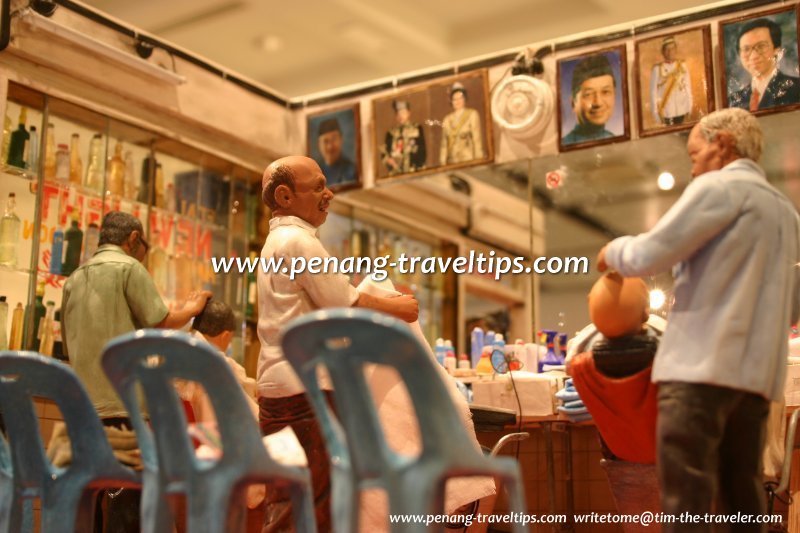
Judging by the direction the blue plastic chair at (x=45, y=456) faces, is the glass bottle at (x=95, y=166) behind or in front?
in front

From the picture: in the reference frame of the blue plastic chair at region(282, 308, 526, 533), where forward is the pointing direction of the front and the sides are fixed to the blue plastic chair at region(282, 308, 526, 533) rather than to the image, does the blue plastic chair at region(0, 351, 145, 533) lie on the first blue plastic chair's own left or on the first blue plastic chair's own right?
on the first blue plastic chair's own left

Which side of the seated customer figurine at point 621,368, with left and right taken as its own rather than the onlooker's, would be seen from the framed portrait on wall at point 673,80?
front

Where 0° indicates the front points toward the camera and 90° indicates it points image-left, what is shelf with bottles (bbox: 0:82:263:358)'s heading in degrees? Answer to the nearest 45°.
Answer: approximately 315°

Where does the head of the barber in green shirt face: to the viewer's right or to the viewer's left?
to the viewer's right

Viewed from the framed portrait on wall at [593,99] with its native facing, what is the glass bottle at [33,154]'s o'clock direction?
The glass bottle is roughly at 1 o'clock from the framed portrait on wall.

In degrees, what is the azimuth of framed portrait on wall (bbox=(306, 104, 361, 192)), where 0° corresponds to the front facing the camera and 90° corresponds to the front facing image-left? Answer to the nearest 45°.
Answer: approximately 45°

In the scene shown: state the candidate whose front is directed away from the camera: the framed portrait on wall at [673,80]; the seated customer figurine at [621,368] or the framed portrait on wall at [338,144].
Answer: the seated customer figurine

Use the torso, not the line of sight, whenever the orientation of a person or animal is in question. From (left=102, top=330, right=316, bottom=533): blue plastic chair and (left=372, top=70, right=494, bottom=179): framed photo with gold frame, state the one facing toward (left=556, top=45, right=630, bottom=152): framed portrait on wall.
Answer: the blue plastic chair

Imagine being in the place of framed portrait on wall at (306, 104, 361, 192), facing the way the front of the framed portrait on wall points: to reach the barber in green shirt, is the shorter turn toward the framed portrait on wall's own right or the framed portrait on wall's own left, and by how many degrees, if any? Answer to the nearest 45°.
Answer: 0° — it already faces them

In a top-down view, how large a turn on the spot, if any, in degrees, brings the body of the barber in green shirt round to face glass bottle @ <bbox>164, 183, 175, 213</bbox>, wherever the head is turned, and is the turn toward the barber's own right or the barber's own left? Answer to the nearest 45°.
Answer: approximately 45° to the barber's own left
